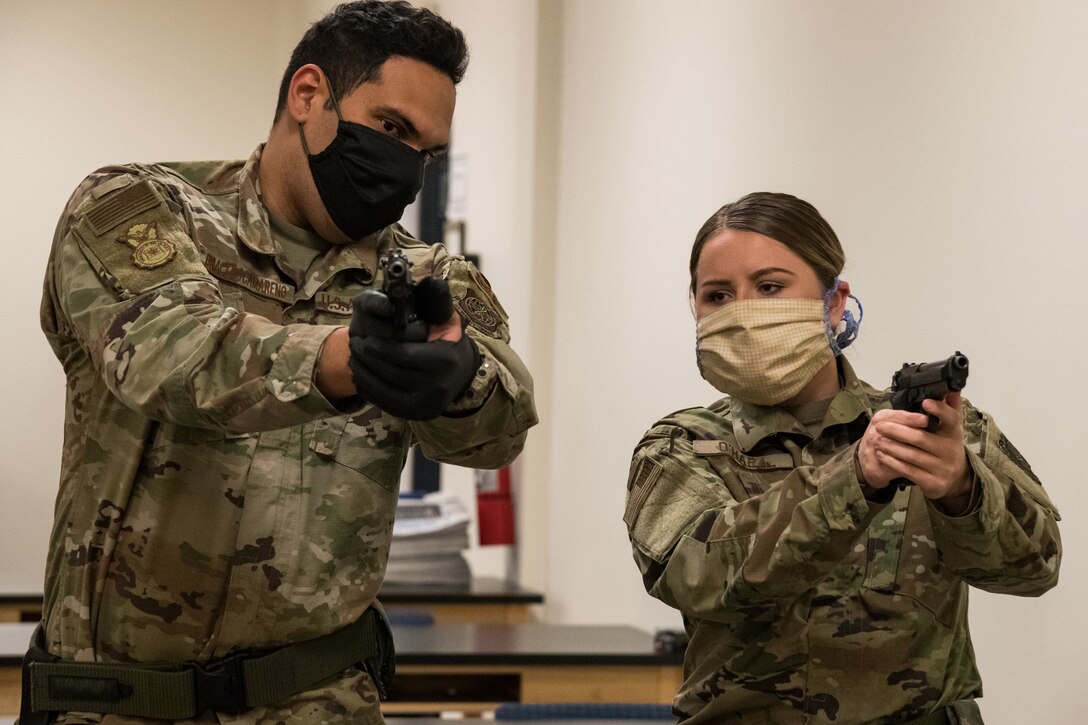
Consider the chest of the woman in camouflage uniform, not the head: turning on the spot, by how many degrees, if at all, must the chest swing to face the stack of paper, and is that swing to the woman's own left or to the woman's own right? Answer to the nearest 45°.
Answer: approximately 135° to the woman's own right

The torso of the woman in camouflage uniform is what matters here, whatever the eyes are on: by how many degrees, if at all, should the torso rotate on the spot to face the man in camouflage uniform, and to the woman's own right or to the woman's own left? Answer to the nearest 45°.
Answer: approximately 90° to the woman's own right

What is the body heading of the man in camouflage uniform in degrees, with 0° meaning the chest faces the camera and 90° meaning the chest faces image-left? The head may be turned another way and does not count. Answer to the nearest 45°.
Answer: approximately 315°

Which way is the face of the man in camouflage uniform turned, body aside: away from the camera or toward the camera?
toward the camera

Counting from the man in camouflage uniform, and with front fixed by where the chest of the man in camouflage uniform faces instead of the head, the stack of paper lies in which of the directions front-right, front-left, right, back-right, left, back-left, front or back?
back-left

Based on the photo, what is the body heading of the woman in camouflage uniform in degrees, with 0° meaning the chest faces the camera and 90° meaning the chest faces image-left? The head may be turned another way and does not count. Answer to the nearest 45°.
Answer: approximately 0°

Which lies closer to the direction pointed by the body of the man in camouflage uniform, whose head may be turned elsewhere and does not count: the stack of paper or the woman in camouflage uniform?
the woman in camouflage uniform

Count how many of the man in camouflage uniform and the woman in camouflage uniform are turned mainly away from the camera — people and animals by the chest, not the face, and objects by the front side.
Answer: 0

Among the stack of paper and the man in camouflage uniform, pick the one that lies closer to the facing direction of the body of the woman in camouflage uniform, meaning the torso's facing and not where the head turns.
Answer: the man in camouflage uniform
